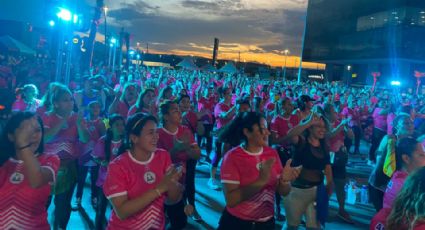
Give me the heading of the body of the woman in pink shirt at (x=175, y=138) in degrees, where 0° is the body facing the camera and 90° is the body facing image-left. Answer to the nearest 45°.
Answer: approximately 315°

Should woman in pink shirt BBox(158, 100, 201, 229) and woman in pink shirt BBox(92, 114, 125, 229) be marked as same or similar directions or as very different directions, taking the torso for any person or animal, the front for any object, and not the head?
same or similar directions

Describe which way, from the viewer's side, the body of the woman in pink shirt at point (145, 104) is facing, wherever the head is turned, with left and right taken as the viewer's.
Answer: facing the viewer and to the right of the viewer

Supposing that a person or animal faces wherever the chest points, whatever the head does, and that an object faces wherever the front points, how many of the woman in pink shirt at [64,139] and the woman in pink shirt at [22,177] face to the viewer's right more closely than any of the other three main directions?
0

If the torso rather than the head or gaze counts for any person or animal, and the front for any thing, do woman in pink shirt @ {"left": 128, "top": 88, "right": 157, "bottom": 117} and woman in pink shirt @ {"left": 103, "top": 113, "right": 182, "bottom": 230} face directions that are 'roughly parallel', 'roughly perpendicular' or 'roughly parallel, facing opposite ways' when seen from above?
roughly parallel

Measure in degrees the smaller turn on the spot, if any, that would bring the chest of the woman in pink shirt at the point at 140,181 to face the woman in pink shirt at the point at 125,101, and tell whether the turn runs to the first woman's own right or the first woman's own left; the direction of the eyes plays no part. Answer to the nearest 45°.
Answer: approximately 135° to the first woman's own left

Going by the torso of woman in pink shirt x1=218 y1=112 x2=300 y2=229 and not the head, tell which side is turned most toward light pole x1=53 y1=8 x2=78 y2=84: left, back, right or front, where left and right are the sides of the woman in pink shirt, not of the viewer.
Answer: back

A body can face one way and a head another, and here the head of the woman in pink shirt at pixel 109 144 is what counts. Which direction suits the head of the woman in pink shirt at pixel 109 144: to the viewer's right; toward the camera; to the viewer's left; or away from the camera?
toward the camera

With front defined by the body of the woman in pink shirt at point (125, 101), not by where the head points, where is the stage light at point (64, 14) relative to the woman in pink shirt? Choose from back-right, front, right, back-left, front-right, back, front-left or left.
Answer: back
